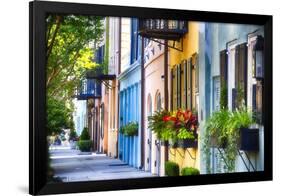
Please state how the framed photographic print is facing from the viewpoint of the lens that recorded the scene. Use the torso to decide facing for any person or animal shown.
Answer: facing the viewer and to the right of the viewer
